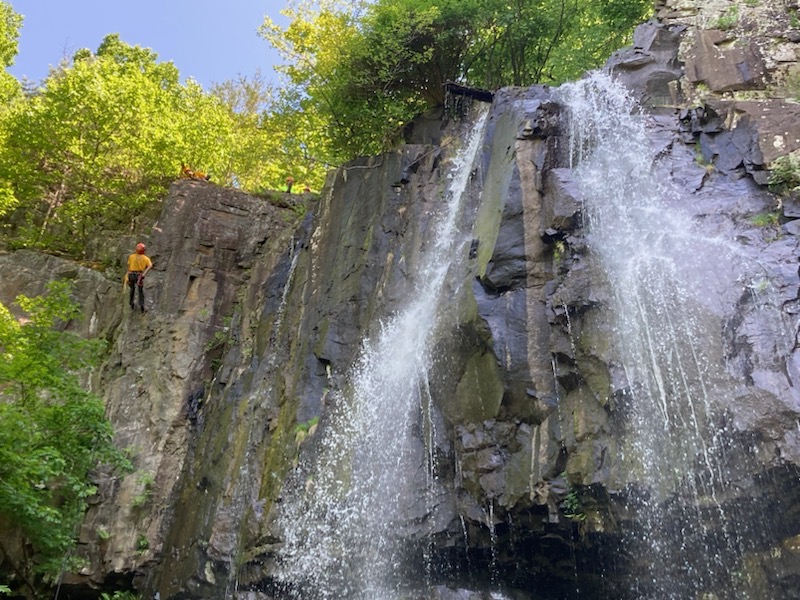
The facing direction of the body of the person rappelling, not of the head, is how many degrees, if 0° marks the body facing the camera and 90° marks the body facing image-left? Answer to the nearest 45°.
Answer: approximately 180°
